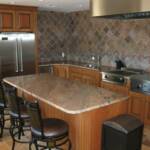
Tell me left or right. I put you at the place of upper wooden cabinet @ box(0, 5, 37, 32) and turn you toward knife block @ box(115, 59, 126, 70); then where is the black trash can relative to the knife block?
right

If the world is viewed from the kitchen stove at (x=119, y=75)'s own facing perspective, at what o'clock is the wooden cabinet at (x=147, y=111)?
The wooden cabinet is roughly at 9 o'clock from the kitchen stove.

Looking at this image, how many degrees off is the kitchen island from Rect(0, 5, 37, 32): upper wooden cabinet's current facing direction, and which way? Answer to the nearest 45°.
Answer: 0° — it already faces it

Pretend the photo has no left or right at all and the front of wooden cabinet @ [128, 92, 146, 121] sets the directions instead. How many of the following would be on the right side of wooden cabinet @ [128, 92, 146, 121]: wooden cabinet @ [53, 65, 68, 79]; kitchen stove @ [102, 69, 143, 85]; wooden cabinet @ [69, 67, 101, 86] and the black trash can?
3

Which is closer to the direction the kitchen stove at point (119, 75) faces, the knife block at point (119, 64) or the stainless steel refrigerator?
the stainless steel refrigerator

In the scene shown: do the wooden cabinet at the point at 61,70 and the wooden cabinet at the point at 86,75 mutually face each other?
no

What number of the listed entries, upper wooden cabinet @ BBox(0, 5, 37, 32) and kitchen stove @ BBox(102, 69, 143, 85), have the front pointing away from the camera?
0

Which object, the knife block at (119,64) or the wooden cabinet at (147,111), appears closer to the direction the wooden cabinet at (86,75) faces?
the wooden cabinet

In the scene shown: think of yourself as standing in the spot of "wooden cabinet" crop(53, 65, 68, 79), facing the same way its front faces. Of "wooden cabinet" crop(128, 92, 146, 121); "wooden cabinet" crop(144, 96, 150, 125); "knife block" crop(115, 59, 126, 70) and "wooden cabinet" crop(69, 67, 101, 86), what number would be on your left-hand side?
4

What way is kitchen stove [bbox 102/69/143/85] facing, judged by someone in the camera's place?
facing the viewer and to the left of the viewer

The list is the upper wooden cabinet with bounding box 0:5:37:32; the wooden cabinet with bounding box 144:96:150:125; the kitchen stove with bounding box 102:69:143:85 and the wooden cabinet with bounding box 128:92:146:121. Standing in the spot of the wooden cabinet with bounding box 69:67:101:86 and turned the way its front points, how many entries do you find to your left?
3

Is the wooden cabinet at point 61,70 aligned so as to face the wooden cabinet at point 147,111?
no

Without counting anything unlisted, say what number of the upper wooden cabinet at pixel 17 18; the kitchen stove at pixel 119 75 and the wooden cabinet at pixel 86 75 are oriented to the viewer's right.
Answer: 0

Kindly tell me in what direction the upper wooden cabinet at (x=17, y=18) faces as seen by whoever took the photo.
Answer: facing the viewer

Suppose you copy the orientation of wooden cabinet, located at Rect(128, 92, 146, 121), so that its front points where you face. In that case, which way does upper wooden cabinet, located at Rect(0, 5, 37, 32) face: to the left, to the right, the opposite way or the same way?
to the left

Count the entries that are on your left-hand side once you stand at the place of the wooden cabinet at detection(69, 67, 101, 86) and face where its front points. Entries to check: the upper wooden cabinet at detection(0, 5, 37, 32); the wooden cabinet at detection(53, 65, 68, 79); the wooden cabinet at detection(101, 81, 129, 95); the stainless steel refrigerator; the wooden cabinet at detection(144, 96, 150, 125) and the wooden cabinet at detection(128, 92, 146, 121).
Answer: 3

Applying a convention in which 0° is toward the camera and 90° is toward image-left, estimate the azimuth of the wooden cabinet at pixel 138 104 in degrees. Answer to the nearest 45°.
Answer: approximately 45°

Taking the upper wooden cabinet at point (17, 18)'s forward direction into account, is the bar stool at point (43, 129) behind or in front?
in front

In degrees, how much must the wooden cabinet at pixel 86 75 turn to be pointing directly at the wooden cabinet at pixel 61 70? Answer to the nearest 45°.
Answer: approximately 90° to its right

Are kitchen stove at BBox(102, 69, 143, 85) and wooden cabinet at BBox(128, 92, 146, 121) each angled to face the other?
no
